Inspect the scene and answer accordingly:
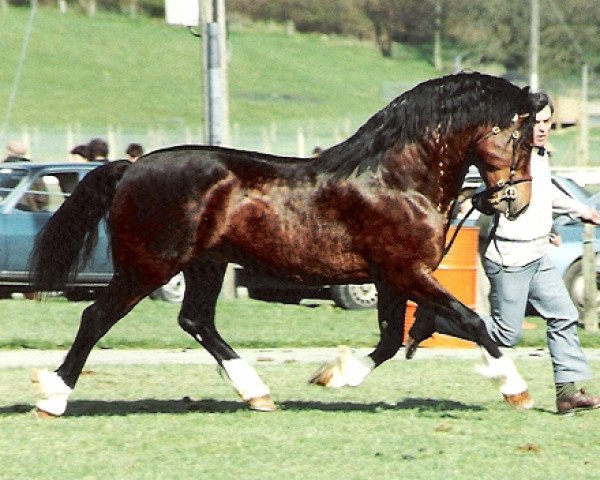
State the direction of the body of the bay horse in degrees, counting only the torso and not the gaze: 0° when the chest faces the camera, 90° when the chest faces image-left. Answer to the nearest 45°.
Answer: approximately 270°

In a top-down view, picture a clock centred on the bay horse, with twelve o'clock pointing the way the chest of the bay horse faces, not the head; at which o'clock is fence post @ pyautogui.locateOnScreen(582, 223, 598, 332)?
The fence post is roughly at 10 o'clock from the bay horse.

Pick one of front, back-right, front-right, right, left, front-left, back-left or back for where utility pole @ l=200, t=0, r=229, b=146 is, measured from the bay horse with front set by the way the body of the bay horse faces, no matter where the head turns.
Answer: left

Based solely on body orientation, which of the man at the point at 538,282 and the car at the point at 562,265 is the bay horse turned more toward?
the man

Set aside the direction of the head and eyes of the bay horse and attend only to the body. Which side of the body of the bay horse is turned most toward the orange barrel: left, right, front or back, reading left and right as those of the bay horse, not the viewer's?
left

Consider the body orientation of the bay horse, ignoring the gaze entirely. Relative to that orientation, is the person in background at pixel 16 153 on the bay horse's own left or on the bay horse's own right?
on the bay horse's own left
